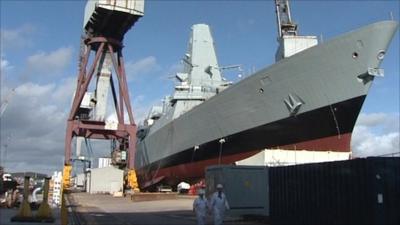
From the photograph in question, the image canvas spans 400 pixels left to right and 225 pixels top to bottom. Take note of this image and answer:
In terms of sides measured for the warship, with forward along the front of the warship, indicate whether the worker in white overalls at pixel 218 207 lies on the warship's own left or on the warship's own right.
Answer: on the warship's own right

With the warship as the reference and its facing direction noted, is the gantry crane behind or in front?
behind

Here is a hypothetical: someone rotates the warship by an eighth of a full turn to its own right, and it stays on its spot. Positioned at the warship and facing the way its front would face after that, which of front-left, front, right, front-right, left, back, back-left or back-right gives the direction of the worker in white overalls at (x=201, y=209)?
front

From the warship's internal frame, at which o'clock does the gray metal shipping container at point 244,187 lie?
The gray metal shipping container is roughly at 2 o'clock from the warship.

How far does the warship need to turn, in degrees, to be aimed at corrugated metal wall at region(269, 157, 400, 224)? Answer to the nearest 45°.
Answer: approximately 45° to its right

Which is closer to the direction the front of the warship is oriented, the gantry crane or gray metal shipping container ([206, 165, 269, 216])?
the gray metal shipping container

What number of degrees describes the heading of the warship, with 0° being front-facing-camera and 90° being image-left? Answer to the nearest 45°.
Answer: approximately 315°

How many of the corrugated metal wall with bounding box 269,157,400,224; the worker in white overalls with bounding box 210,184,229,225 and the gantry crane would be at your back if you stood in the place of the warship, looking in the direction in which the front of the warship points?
1
